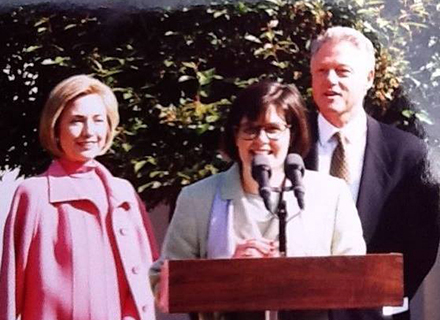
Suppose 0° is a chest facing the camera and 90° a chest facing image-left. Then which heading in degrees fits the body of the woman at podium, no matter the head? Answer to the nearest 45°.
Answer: approximately 0°
